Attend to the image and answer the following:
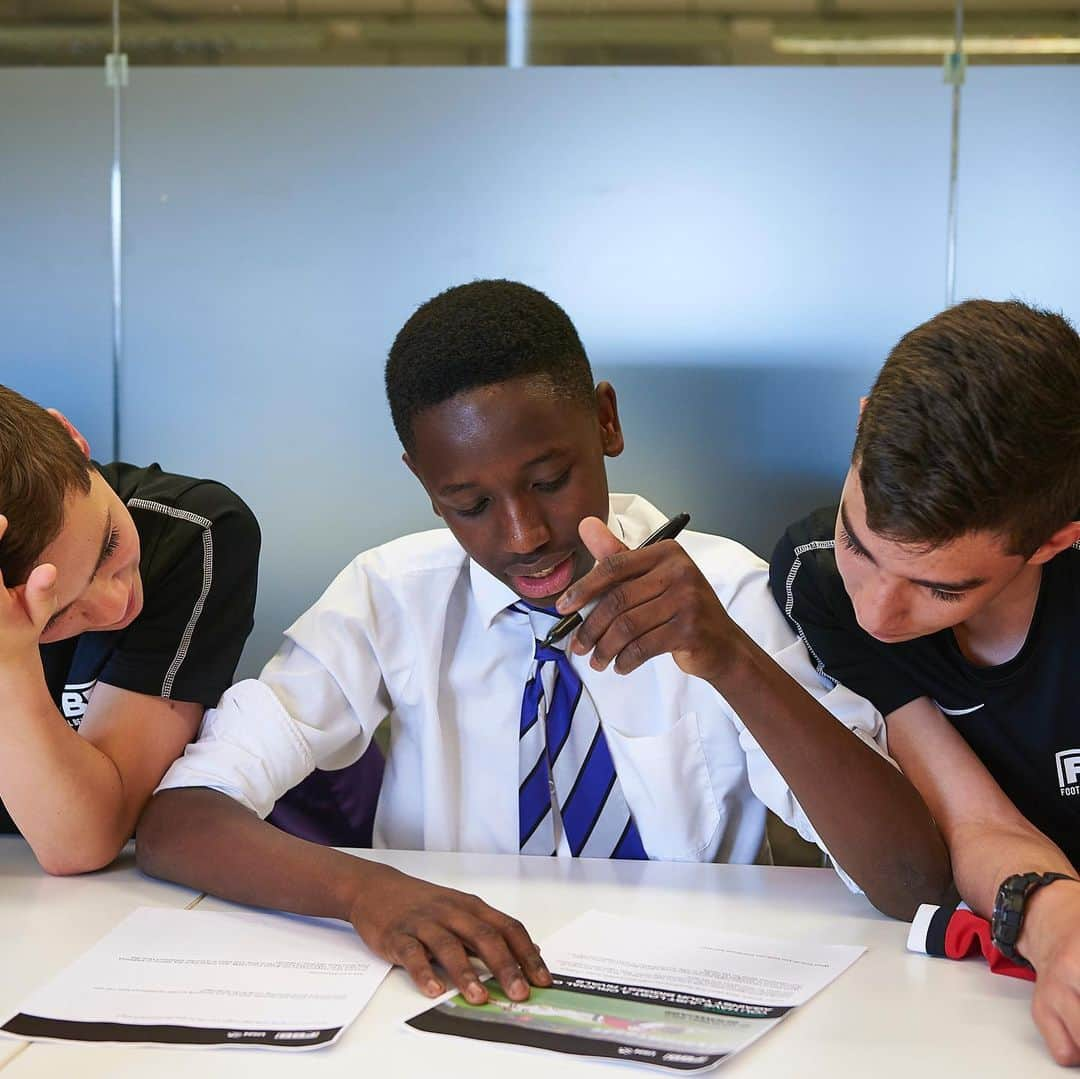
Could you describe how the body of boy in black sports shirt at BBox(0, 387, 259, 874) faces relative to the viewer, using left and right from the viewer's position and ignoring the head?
facing the viewer

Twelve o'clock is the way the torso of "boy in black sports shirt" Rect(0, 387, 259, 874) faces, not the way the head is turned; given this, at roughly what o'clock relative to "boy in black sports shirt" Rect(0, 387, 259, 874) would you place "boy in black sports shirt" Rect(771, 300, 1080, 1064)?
"boy in black sports shirt" Rect(771, 300, 1080, 1064) is roughly at 10 o'clock from "boy in black sports shirt" Rect(0, 387, 259, 874).

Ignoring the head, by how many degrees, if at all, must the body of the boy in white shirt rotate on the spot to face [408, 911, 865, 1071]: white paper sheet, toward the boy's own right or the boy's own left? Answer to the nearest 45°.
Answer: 0° — they already face it

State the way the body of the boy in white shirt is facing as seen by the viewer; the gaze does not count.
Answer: toward the camera

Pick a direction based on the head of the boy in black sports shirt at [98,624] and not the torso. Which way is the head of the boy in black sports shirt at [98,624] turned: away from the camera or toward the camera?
toward the camera

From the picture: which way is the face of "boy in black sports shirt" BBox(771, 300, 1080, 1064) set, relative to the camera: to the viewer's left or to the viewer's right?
to the viewer's left

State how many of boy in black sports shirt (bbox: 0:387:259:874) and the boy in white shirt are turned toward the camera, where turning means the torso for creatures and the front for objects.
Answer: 2

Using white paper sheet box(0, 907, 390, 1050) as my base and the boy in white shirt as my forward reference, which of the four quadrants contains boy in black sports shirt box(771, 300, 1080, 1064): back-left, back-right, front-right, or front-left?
front-right

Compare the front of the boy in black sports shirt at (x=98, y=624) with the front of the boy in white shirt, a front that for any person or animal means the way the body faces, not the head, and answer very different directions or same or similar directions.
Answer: same or similar directions
